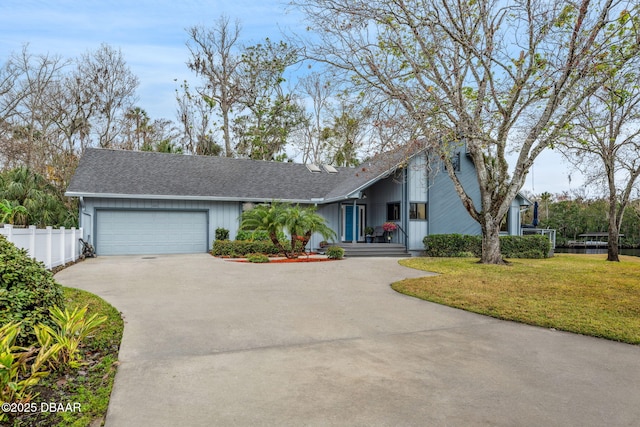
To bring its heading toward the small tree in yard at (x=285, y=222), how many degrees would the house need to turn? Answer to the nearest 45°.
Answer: approximately 45° to its left

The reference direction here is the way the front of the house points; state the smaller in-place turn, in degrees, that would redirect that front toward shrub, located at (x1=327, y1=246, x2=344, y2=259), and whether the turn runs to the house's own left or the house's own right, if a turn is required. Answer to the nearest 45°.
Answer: approximately 45° to the house's own left

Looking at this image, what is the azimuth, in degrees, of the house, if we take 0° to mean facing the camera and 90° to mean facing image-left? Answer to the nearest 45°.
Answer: approximately 0°

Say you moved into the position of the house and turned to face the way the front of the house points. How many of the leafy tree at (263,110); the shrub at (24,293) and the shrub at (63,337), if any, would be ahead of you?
2

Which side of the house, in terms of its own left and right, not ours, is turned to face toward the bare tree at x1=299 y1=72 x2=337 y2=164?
back

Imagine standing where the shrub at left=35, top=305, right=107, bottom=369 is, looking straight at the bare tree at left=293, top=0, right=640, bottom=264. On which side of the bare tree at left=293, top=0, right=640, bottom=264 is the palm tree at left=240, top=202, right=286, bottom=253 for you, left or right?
left

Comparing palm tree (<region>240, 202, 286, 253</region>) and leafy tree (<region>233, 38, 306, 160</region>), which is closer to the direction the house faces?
the palm tree

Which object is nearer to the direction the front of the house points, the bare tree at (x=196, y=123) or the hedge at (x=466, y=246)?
the hedge

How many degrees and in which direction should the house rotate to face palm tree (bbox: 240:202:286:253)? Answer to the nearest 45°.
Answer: approximately 45° to its left

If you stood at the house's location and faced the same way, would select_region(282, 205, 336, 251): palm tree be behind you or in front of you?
in front

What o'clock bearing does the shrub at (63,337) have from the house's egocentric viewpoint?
The shrub is roughly at 12 o'clock from the house.

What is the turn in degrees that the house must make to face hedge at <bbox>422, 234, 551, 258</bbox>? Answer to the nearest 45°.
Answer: approximately 90° to its left

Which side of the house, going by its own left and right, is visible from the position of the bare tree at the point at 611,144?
left
